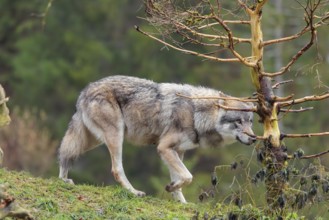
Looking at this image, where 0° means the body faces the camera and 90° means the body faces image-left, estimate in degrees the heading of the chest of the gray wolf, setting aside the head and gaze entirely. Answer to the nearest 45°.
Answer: approximately 270°

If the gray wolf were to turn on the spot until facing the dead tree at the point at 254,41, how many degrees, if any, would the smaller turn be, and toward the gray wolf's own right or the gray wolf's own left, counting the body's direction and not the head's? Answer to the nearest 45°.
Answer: approximately 45° to the gray wolf's own right
